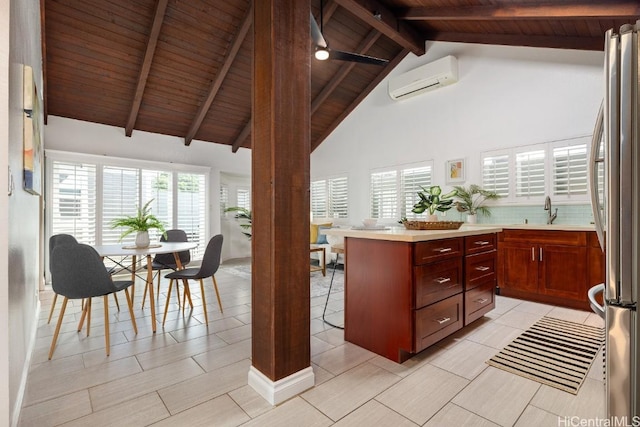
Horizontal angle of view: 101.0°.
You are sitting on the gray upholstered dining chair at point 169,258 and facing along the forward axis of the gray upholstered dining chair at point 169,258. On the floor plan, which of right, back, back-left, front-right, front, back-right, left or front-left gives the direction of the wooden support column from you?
front-left

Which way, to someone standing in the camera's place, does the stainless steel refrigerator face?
facing to the left of the viewer

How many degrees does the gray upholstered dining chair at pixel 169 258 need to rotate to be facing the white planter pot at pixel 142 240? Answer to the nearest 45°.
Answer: approximately 45° to its left

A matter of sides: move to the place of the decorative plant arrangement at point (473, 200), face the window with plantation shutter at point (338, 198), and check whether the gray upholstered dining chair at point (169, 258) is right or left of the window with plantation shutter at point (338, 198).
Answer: left

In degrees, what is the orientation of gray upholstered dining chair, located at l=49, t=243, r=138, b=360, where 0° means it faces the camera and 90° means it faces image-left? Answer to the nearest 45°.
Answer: approximately 225°

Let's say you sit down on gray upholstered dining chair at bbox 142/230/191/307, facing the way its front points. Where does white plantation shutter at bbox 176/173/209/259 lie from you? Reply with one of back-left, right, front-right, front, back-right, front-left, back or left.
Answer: back-right

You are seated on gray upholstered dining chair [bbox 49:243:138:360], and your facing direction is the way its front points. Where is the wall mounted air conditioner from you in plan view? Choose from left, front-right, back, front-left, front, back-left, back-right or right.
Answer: front-right

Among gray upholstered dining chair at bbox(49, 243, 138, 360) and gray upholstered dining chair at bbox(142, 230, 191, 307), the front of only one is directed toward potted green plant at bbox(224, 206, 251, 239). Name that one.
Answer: gray upholstered dining chair at bbox(49, 243, 138, 360)

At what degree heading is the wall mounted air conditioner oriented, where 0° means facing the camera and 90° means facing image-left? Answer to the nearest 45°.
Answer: approximately 45°

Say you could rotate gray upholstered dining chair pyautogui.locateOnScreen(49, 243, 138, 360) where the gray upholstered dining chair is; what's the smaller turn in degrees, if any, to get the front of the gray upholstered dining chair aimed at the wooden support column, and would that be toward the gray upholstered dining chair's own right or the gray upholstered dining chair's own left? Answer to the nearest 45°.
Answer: approximately 90° to the gray upholstered dining chair's own right

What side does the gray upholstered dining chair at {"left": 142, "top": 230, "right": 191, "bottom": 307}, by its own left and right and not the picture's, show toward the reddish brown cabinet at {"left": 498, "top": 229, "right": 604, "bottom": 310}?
left

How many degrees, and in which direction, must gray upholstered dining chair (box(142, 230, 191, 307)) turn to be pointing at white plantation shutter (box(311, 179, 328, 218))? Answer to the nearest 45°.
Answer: approximately 180°

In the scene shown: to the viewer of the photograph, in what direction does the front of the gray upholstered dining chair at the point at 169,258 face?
facing the viewer and to the left of the viewer

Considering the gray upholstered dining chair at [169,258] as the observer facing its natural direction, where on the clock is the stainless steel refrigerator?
The stainless steel refrigerator is roughly at 10 o'clock from the gray upholstered dining chair.

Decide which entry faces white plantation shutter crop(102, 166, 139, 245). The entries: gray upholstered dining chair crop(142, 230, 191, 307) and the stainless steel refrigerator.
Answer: the stainless steel refrigerator
